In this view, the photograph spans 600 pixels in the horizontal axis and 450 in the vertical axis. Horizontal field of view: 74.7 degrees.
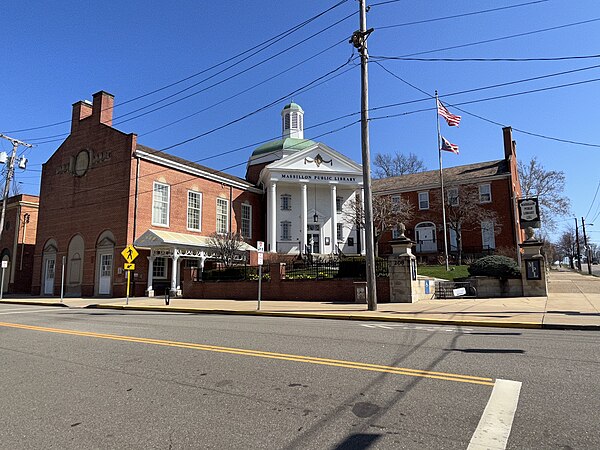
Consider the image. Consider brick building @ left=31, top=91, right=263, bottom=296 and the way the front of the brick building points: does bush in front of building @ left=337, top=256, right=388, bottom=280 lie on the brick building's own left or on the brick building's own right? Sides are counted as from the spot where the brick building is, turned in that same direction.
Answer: on the brick building's own left

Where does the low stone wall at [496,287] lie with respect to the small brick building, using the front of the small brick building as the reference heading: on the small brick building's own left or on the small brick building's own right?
on the small brick building's own left

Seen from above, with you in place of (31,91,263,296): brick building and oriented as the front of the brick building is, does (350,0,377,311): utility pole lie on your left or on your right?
on your left

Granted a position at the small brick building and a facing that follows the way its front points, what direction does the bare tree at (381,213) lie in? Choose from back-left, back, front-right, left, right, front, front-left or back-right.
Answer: left

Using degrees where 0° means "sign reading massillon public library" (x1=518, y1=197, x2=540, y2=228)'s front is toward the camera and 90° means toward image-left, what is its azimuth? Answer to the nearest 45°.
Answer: approximately 0°

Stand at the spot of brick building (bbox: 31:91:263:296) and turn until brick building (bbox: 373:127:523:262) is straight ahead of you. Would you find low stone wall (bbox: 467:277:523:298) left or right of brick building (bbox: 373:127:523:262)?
right

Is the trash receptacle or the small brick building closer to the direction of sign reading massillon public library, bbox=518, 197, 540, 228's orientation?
the trash receptacle

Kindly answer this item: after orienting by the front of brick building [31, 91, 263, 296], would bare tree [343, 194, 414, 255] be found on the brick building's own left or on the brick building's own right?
on the brick building's own left

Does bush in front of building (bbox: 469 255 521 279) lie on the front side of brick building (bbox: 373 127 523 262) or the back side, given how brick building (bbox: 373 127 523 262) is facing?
on the front side
